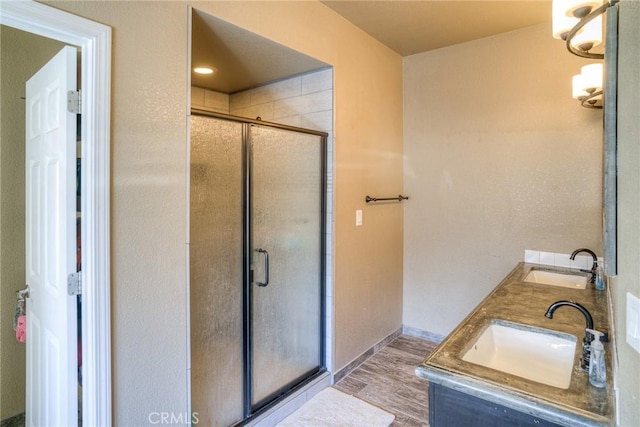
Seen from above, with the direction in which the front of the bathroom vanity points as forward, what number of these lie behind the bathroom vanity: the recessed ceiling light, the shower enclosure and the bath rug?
0

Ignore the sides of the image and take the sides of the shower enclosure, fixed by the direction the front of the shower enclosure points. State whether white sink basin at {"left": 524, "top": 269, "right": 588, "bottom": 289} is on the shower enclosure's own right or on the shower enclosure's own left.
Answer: on the shower enclosure's own left

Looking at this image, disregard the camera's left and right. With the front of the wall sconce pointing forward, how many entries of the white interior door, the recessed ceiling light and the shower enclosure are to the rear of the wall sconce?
0

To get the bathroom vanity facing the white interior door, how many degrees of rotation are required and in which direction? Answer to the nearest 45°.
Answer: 0° — it already faces it

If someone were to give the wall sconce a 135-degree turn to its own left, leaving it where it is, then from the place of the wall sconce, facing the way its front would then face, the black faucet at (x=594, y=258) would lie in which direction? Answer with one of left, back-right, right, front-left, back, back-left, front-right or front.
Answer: back-left

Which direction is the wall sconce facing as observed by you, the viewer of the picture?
facing to the left of the viewer

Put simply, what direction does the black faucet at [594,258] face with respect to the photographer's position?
facing to the left of the viewer

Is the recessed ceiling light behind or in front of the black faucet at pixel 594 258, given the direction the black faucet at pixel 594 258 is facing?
in front

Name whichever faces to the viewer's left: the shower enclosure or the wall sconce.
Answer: the wall sconce

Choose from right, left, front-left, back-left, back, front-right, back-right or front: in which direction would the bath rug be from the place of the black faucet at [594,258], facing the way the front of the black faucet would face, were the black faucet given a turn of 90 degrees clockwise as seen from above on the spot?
back-left

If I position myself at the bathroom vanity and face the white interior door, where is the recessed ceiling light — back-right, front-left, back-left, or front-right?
front-right

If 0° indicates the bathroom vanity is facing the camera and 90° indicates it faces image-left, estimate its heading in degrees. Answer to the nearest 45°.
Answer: approximately 90°

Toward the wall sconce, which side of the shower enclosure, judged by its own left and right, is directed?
front

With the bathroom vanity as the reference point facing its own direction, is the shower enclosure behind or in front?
in front

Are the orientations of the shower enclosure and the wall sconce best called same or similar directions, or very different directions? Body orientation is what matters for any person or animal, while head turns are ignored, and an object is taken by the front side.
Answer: very different directions
